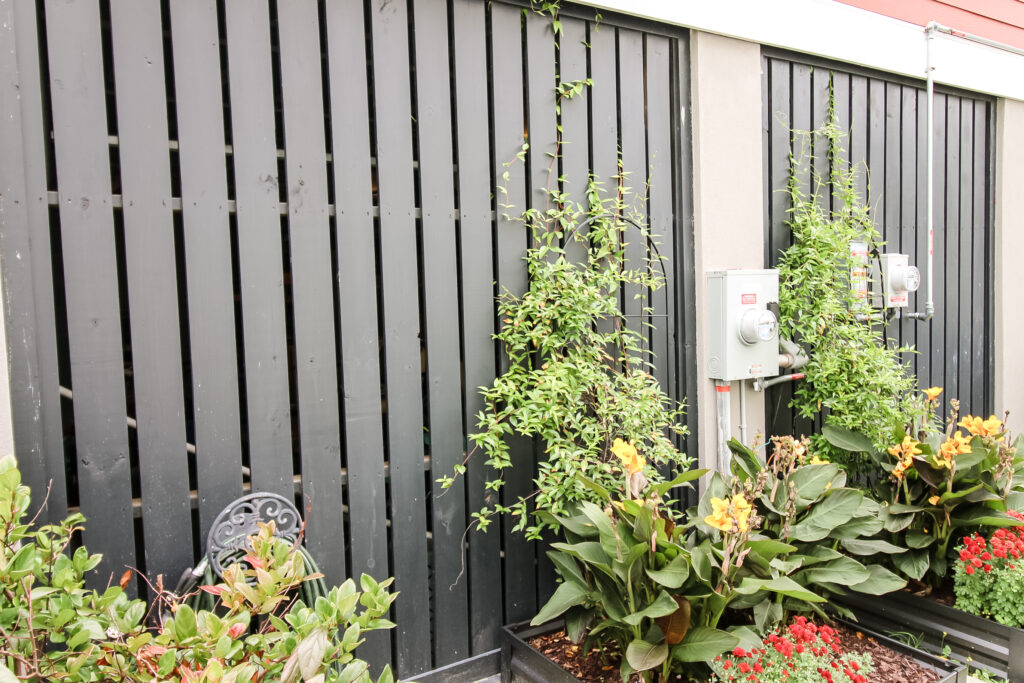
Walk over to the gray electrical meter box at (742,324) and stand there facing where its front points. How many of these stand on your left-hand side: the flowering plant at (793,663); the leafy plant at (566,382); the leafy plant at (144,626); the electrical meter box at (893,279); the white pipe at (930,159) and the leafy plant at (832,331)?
3

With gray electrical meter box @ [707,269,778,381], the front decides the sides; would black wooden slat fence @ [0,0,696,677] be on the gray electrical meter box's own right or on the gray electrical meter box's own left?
on the gray electrical meter box's own right

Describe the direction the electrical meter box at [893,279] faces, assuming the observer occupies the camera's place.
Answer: facing the viewer and to the right of the viewer

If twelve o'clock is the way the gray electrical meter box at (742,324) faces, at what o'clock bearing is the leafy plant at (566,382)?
The leafy plant is roughly at 3 o'clock from the gray electrical meter box.

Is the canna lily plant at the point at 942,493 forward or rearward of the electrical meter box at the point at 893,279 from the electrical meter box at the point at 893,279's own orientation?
forward

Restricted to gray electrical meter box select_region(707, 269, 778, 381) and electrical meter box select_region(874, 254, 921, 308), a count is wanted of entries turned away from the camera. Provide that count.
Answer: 0

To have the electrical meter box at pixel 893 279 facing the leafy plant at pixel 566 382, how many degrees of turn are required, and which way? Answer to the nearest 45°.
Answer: approximately 90° to its right

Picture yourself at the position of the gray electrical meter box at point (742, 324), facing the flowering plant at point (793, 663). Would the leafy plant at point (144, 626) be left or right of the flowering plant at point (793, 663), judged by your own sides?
right

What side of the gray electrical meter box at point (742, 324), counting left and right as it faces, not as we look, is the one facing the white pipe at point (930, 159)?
left

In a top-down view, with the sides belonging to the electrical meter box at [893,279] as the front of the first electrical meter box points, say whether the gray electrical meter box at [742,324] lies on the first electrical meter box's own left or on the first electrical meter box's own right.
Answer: on the first electrical meter box's own right

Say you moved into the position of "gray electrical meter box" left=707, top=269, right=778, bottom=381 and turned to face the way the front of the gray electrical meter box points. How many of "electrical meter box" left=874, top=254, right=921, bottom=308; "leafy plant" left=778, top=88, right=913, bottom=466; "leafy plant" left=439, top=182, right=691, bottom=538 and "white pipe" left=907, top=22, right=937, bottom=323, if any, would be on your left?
3
